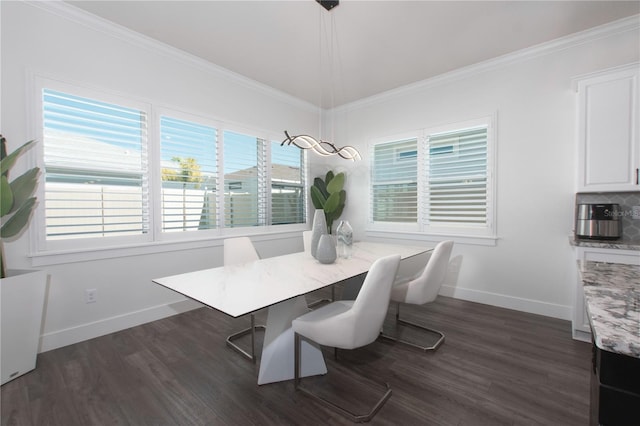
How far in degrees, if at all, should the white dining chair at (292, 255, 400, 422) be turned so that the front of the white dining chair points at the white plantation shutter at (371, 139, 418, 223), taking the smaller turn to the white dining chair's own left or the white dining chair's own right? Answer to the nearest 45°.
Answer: approximately 45° to the white dining chair's own right

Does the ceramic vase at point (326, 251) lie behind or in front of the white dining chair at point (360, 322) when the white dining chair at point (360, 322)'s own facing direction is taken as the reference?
in front

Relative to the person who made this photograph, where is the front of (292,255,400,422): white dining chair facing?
facing away from the viewer and to the left of the viewer

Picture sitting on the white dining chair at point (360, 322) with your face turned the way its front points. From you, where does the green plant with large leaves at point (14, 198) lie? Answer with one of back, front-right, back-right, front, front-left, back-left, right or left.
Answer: front-left

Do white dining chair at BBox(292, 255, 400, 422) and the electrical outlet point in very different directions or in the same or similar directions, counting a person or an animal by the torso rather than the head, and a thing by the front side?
very different directions

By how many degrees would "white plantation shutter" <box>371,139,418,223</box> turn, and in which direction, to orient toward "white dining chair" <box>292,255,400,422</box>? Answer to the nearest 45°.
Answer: approximately 45° to its left
